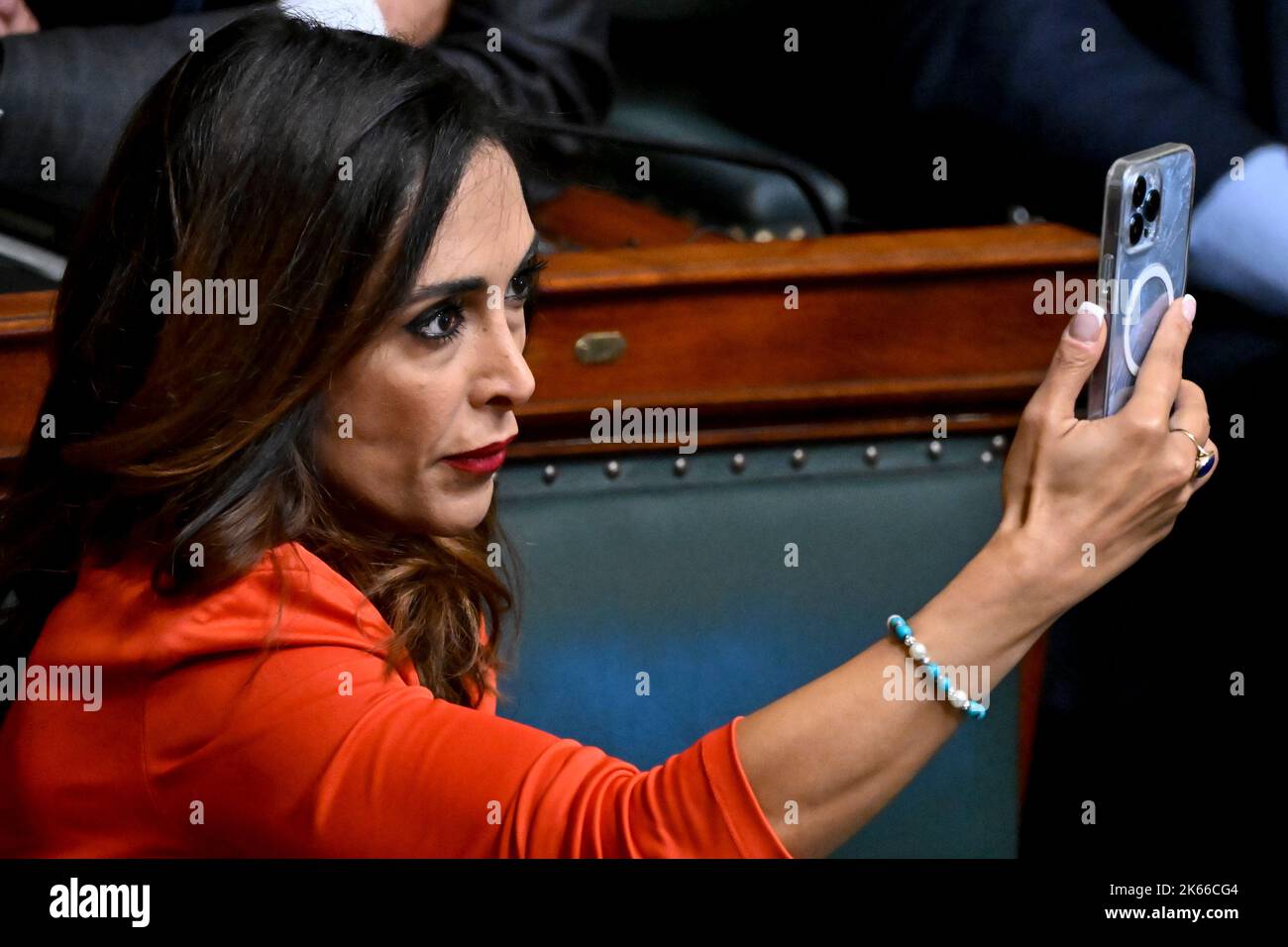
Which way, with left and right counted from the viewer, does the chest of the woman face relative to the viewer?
facing to the right of the viewer
